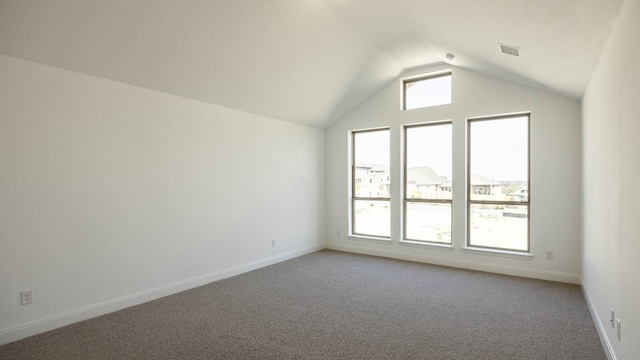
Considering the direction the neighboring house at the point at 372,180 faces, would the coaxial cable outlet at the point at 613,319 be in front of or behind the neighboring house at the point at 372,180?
in front

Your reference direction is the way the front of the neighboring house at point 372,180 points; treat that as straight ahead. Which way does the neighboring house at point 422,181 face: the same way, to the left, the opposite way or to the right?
the same way

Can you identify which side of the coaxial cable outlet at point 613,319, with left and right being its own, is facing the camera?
left

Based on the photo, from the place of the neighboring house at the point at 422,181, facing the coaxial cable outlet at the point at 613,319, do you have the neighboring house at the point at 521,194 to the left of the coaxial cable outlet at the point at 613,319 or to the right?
left

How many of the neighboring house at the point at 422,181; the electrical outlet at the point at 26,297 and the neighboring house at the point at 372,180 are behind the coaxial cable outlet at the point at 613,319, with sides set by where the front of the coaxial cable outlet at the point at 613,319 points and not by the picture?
0

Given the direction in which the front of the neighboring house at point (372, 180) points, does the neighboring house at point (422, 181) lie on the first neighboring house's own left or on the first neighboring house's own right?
on the first neighboring house's own left

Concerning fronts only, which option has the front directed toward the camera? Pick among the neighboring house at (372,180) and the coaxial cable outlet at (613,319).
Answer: the neighboring house

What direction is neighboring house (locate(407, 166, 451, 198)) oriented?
toward the camera

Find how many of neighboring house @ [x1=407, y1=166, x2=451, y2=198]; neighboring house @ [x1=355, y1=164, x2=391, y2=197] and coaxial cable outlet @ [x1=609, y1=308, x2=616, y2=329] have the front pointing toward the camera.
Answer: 2

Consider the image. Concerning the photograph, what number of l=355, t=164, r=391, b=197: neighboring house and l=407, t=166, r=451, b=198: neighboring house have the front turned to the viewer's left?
0

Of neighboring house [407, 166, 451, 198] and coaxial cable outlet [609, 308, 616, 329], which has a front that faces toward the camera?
the neighboring house

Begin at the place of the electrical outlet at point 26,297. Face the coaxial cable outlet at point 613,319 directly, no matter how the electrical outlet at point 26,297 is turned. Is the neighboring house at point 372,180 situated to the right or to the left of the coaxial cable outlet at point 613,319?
left

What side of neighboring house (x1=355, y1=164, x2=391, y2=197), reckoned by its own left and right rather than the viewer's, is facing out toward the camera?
front

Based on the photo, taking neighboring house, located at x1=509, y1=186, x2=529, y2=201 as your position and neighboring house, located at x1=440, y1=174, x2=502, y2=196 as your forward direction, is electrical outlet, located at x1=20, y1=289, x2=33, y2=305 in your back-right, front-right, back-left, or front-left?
front-left

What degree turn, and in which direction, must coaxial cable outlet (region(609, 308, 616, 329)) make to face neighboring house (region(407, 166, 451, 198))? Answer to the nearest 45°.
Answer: approximately 45° to its right
